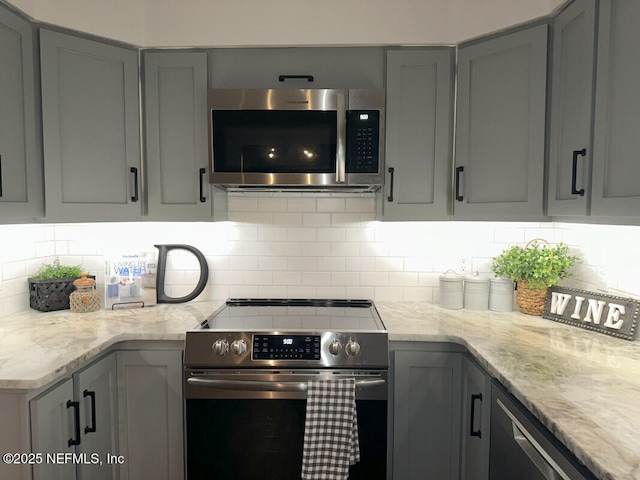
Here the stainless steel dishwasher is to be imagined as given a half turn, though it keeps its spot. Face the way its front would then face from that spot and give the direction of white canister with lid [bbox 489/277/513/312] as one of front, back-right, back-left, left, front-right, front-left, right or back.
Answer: left

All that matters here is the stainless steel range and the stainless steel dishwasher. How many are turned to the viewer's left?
1

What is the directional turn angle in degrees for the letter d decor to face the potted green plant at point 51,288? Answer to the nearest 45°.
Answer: approximately 90° to its right

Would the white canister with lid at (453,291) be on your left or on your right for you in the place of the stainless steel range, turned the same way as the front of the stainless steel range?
on your left

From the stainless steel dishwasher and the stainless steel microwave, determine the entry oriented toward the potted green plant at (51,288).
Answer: the stainless steel dishwasher

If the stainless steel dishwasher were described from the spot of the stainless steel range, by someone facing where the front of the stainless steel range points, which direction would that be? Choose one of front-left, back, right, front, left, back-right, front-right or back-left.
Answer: front-left

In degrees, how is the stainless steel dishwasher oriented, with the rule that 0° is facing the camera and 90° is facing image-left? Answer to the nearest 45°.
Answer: approximately 90°

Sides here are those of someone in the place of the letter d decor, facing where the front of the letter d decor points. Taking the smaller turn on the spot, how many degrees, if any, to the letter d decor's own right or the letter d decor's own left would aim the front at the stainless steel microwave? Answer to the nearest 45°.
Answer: approximately 45° to the letter d decor's own left

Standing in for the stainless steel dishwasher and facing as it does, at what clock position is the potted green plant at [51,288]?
The potted green plant is roughly at 12 o'clock from the stainless steel dishwasher.

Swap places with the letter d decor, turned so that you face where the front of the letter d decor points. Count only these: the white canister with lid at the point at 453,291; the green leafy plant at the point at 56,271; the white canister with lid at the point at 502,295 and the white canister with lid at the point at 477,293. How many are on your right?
1

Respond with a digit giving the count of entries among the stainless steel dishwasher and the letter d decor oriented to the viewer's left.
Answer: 1

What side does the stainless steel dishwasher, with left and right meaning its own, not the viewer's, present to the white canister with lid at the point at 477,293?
right

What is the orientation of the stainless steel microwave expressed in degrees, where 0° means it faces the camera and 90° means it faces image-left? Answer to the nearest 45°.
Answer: approximately 0°

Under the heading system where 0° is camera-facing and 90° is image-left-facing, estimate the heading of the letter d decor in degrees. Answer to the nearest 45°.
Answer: approximately 0°

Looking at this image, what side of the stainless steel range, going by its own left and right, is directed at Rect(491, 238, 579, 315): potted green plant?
left
